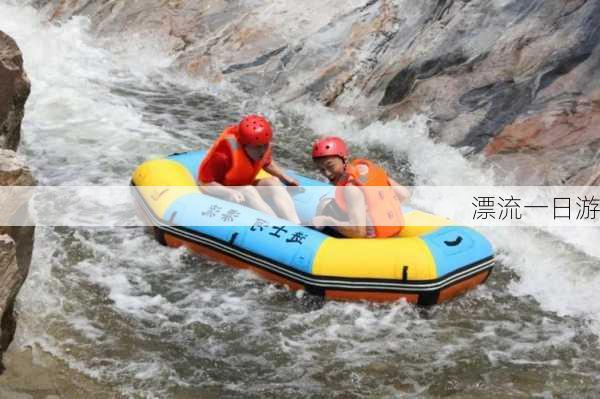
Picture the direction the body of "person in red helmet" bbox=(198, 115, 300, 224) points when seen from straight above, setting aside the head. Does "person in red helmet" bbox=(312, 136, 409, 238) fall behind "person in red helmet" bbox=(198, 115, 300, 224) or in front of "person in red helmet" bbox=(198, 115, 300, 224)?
in front

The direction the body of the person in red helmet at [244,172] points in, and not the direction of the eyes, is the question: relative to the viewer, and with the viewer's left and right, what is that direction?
facing the viewer and to the right of the viewer

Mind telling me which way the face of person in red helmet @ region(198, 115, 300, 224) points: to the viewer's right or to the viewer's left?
to the viewer's right
